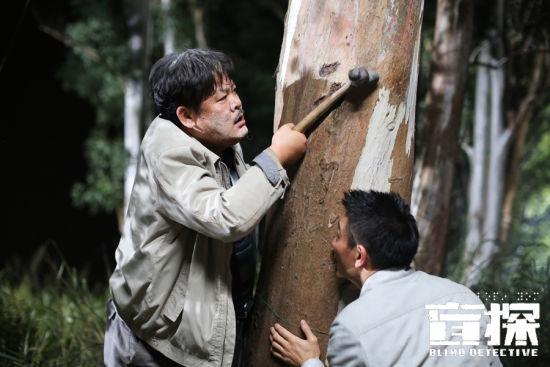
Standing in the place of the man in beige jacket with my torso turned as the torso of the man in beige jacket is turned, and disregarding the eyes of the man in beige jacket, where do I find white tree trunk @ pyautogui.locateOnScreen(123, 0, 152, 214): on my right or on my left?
on my left

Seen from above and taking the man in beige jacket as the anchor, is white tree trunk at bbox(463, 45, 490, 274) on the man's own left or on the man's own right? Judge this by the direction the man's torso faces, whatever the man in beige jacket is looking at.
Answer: on the man's own left

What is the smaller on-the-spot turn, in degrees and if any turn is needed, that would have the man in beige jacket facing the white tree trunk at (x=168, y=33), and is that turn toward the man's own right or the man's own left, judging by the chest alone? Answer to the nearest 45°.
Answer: approximately 90° to the man's own left

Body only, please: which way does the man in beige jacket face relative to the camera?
to the viewer's right

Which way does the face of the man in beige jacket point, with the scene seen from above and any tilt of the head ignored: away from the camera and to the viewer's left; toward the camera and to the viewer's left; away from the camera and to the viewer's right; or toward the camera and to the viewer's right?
toward the camera and to the viewer's right

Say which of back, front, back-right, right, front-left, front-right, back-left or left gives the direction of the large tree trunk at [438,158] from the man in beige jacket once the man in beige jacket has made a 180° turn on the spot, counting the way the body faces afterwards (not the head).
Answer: back-right

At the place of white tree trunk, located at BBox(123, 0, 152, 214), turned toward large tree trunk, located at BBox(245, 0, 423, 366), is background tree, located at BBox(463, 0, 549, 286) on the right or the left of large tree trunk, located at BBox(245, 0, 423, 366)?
left

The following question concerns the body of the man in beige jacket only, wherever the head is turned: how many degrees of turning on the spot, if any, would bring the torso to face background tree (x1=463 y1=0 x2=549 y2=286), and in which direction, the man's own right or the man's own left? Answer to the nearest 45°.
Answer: approximately 45° to the man's own left

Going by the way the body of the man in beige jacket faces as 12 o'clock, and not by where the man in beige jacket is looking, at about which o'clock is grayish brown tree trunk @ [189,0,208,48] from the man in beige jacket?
The grayish brown tree trunk is roughly at 9 o'clock from the man in beige jacket.
